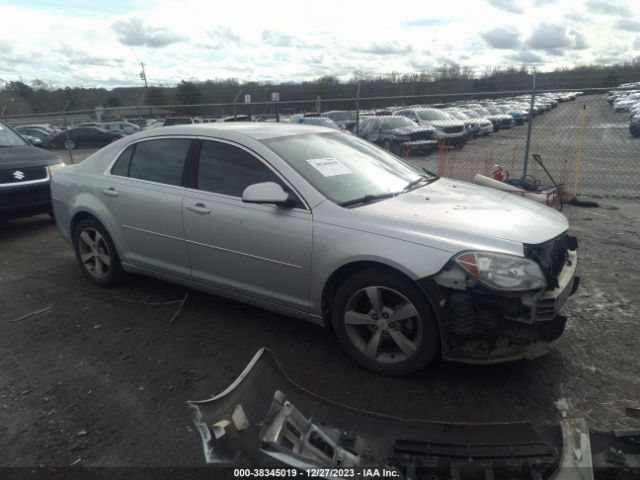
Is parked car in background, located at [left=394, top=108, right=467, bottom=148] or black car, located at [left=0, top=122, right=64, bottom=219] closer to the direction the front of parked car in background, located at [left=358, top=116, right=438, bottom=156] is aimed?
the black car

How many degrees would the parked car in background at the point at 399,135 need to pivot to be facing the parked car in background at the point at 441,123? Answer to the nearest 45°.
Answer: approximately 135° to its left

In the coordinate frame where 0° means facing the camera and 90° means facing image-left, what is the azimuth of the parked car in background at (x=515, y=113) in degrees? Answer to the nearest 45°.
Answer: approximately 315°

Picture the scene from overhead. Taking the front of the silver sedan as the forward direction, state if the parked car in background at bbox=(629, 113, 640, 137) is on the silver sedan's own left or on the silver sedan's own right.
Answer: on the silver sedan's own left

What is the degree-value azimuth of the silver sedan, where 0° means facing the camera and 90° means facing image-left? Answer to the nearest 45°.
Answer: approximately 315°

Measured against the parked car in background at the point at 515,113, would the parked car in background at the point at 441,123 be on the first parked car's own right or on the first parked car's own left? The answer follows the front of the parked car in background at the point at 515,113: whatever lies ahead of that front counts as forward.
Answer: on the first parked car's own right

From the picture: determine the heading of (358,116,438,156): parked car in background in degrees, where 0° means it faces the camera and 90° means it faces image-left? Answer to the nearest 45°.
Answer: approximately 315°

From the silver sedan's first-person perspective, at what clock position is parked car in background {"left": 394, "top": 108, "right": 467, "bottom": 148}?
The parked car in background is roughly at 8 o'clock from the silver sedan.

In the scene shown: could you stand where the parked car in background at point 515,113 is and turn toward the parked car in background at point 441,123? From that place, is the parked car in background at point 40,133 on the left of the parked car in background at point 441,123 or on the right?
right
